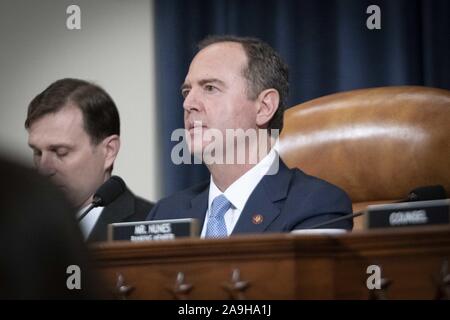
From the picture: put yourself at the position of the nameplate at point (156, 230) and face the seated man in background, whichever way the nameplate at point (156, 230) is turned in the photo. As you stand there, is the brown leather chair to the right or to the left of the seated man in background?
right

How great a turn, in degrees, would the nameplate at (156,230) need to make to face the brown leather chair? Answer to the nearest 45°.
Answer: approximately 135° to its left

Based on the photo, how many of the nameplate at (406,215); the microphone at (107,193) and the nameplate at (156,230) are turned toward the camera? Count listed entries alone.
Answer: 2

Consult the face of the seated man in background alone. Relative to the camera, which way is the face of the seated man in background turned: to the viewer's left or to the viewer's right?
to the viewer's left

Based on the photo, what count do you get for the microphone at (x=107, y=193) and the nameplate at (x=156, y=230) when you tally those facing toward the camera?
1

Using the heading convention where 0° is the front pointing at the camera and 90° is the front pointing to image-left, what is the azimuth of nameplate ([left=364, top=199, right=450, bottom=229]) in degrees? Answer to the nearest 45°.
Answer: approximately 0°

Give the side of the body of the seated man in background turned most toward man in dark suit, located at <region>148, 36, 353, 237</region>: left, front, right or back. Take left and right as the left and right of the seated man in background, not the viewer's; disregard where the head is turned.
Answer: left

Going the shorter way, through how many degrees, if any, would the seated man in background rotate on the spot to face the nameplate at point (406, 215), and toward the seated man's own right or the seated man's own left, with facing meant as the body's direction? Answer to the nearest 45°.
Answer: approximately 45° to the seated man's own left
